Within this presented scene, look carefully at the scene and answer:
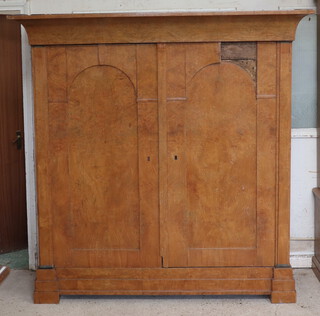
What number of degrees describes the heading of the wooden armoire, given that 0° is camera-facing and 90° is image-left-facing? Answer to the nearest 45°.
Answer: approximately 0°

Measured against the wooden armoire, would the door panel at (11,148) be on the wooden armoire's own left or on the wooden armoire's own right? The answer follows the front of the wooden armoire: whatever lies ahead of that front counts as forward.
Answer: on the wooden armoire's own right
